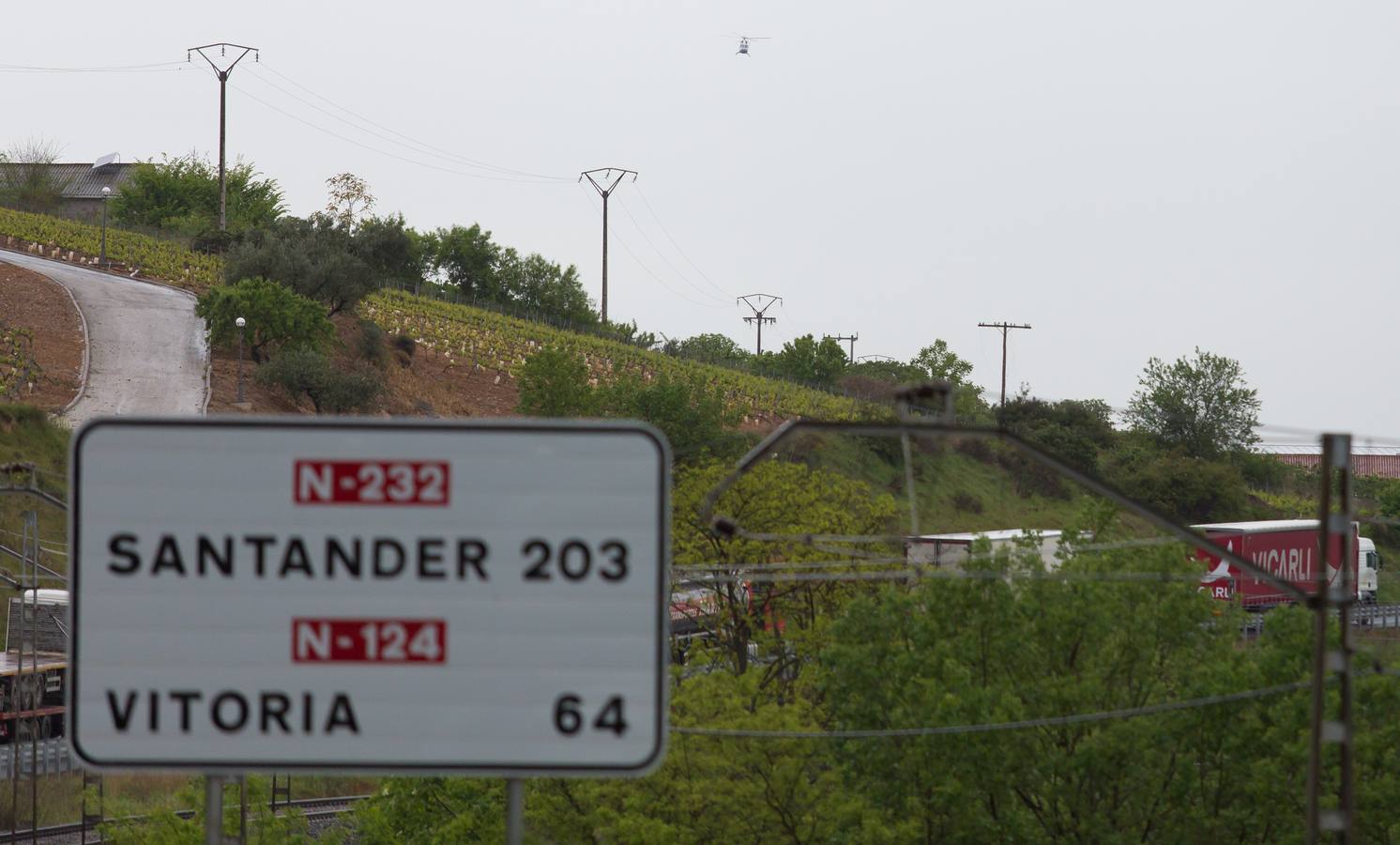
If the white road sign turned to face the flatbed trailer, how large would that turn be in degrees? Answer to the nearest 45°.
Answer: approximately 180°

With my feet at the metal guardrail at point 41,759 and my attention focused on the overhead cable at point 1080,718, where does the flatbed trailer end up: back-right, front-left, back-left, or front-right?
back-left

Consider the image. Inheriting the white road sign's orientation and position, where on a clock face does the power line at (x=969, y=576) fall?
The power line is roughly at 7 o'clock from the white road sign.

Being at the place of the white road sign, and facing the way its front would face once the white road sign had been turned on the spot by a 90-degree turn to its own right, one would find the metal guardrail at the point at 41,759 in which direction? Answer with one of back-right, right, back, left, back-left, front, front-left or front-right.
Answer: right

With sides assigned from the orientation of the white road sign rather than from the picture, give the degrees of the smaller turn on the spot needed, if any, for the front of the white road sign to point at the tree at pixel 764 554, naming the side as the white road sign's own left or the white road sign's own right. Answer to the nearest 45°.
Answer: approximately 180°

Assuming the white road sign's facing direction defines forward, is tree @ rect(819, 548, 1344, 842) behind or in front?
behind

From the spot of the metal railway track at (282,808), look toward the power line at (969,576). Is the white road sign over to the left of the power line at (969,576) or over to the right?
right

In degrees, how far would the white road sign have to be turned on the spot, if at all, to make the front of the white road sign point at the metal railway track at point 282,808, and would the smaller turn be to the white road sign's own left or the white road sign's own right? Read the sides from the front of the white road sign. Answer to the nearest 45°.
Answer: approximately 180°

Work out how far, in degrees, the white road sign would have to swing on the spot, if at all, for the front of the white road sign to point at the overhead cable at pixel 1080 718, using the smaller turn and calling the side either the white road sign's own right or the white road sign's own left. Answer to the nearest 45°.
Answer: approximately 135° to the white road sign's own left

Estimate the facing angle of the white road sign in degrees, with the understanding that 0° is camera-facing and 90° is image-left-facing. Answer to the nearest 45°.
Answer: approximately 0°
